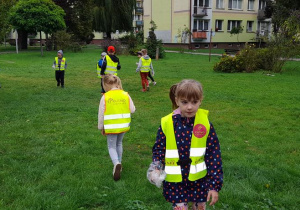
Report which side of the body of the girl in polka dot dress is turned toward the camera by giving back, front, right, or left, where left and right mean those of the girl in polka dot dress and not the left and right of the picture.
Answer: front

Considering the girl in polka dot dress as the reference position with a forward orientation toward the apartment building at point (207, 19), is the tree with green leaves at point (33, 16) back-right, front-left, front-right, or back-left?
front-left

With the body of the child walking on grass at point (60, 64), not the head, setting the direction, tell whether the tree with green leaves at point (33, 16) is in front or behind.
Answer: behind

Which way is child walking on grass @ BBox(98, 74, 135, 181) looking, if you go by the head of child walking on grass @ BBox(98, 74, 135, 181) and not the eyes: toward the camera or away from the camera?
away from the camera

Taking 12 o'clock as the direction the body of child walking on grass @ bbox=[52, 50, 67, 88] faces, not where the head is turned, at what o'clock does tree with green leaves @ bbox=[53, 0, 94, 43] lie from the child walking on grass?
The tree with green leaves is roughly at 6 o'clock from the child walking on grass.

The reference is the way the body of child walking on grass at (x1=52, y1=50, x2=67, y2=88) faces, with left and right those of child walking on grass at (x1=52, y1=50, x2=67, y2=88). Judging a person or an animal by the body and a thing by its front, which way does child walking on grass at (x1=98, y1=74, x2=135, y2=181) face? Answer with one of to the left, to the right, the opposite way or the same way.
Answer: the opposite way

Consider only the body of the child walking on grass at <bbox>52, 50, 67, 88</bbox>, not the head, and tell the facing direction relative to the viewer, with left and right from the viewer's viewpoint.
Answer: facing the viewer

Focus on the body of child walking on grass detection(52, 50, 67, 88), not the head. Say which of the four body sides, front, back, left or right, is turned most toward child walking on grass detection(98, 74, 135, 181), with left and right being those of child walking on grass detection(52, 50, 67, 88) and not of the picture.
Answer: front

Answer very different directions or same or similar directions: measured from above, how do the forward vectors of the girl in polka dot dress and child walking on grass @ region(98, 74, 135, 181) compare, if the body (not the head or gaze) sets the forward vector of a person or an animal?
very different directions

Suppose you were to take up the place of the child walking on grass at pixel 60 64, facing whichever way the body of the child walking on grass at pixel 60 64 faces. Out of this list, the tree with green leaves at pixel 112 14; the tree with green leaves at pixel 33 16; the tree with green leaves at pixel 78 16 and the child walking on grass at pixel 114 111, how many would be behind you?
3

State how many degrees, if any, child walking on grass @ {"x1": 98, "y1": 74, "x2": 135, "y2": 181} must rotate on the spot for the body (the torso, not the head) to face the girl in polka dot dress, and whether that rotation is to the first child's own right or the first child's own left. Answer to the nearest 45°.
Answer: approximately 180°

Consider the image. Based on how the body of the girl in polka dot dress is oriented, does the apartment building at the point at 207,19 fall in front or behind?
behind

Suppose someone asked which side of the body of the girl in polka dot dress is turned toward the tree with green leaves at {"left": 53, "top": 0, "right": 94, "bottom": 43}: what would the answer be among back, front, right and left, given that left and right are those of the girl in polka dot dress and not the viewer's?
back

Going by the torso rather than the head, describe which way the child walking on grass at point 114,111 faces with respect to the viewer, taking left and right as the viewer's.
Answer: facing away from the viewer

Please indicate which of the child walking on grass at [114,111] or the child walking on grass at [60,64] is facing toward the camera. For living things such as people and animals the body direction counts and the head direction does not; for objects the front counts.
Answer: the child walking on grass at [60,64]

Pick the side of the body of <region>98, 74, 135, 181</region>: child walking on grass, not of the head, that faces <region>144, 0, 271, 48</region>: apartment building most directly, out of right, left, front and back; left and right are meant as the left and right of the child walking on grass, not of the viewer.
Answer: front

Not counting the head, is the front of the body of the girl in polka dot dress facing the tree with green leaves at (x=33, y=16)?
no

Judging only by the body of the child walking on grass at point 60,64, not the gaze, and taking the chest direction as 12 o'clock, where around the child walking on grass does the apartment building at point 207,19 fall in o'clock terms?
The apartment building is roughly at 7 o'clock from the child walking on grass.

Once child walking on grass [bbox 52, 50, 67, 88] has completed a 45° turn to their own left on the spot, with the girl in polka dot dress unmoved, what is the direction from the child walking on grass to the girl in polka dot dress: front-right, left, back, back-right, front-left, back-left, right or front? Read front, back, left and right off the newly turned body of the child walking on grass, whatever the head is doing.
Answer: front-right
